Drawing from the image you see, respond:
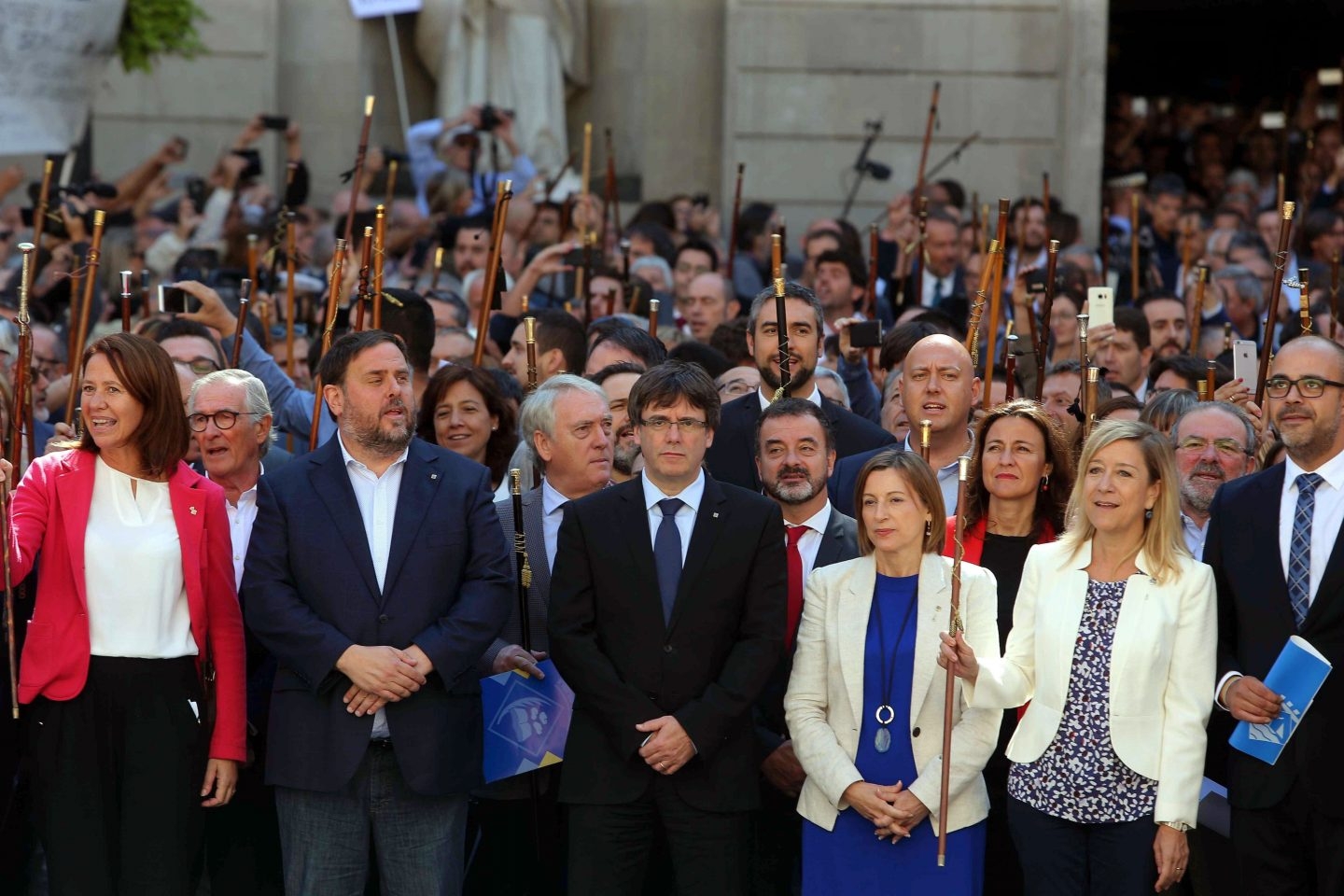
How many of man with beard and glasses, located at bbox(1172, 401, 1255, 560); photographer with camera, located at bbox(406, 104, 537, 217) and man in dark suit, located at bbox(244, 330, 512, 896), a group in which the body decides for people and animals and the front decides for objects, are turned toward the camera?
3

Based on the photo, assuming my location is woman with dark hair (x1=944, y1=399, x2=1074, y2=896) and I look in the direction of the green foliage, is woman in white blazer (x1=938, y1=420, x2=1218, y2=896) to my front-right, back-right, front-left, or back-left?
back-left

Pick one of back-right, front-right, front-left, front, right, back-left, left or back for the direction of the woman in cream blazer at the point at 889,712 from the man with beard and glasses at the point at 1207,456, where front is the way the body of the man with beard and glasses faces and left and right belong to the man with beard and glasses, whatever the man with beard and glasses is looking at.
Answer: front-right

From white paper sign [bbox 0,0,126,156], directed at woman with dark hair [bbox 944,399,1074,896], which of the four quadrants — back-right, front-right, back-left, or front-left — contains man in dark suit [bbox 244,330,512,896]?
front-right

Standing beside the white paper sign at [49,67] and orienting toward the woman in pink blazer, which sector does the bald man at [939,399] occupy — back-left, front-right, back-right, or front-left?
front-left

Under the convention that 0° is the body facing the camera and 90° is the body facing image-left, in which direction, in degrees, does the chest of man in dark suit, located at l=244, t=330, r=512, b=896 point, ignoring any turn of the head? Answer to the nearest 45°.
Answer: approximately 0°

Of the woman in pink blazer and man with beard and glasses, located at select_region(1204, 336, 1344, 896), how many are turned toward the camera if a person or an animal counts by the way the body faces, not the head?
2

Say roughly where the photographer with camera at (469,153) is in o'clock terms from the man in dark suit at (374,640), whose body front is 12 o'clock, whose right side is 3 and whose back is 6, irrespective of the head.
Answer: The photographer with camera is roughly at 6 o'clock from the man in dark suit.

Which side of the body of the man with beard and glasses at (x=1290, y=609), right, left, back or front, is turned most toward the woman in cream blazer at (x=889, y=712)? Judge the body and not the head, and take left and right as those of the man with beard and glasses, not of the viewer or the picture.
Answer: right

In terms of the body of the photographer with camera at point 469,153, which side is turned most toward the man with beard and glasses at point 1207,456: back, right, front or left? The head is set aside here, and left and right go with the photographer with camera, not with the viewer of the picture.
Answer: front

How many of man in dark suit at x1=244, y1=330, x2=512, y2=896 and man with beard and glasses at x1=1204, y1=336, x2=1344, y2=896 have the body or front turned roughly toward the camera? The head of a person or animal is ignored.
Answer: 2

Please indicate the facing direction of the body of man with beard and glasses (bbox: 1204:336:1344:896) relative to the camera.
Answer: toward the camera

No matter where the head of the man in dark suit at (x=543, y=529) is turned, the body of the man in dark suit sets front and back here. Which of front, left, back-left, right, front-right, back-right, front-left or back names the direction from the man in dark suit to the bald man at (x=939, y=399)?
front-left

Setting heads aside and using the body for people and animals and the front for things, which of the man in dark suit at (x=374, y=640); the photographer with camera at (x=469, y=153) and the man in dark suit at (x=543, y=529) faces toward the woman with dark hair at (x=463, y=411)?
the photographer with camera

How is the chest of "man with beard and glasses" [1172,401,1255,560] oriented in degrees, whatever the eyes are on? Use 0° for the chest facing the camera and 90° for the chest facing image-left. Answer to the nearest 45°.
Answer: approximately 0°

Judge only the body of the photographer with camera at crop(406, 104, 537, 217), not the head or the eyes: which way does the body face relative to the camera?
toward the camera
